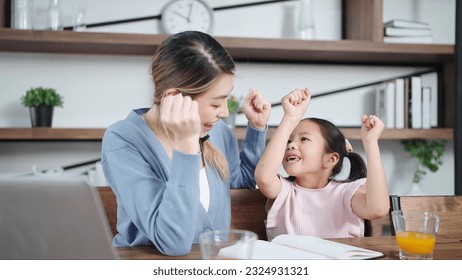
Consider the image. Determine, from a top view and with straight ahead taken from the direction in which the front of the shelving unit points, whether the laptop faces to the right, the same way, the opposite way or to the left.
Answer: the opposite way

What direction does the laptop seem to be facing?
away from the camera

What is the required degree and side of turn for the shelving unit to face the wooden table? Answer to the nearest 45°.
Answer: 0° — it already faces it

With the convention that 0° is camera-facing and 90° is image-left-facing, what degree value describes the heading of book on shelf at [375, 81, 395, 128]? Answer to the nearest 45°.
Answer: approximately 0°

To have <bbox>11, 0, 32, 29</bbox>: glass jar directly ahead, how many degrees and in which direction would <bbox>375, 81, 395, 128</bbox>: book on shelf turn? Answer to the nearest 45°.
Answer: approximately 45° to its right

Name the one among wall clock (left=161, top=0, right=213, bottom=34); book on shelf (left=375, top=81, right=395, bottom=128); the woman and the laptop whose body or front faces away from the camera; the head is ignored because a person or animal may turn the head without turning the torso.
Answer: the laptop

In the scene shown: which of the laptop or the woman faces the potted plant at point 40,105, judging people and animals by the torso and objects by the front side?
the laptop

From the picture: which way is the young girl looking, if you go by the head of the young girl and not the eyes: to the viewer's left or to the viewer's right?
to the viewer's left

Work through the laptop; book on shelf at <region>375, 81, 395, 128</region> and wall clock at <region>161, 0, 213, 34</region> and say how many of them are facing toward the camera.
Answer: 2

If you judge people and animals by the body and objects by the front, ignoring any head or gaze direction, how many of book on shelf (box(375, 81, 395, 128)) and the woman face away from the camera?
0
